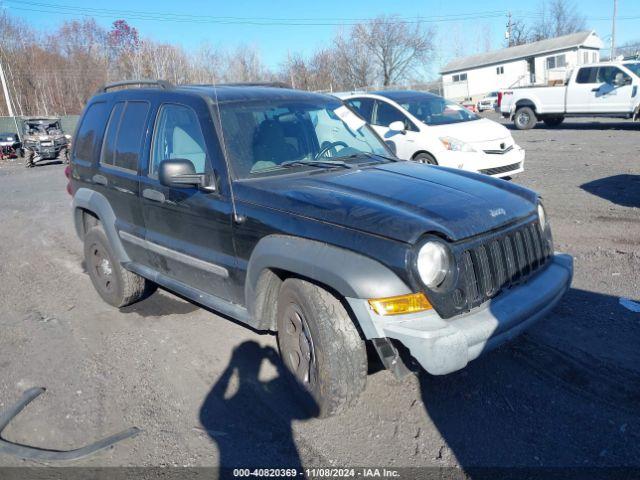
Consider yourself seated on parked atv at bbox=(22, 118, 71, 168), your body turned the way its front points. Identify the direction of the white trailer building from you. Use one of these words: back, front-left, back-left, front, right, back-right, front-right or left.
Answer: left

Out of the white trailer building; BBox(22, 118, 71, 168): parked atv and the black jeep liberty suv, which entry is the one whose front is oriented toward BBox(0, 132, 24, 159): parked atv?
the white trailer building

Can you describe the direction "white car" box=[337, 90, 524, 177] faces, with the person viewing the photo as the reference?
facing the viewer and to the right of the viewer

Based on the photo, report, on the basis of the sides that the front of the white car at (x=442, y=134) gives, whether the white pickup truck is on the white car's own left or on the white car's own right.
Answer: on the white car's own left

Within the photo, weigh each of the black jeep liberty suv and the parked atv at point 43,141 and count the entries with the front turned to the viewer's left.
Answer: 0

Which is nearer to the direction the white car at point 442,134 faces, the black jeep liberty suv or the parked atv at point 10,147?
the black jeep liberty suv

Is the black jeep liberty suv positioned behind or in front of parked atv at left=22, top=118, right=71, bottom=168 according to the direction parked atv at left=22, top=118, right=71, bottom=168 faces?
in front

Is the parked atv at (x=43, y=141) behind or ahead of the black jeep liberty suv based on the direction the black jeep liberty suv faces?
behind

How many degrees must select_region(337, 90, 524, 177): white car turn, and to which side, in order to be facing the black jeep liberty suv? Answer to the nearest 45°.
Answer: approximately 45° to its right

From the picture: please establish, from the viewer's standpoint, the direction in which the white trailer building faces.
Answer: facing the viewer and to the left of the viewer

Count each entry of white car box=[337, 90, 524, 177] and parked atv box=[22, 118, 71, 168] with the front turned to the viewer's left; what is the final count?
0

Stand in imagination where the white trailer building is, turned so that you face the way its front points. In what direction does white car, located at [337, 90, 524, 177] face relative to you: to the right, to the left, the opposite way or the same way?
to the left

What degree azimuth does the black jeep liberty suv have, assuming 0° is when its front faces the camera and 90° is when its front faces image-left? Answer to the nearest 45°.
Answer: approximately 315°

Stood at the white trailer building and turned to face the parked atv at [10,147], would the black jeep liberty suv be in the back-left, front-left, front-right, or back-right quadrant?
front-left

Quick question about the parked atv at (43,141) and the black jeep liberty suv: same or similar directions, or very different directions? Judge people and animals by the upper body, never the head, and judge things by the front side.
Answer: same or similar directions

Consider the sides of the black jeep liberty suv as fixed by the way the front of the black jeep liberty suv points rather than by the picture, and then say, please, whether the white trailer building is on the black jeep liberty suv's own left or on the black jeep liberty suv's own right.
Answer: on the black jeep liberty suv's own left

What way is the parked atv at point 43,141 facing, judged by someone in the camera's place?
facing the viewer
